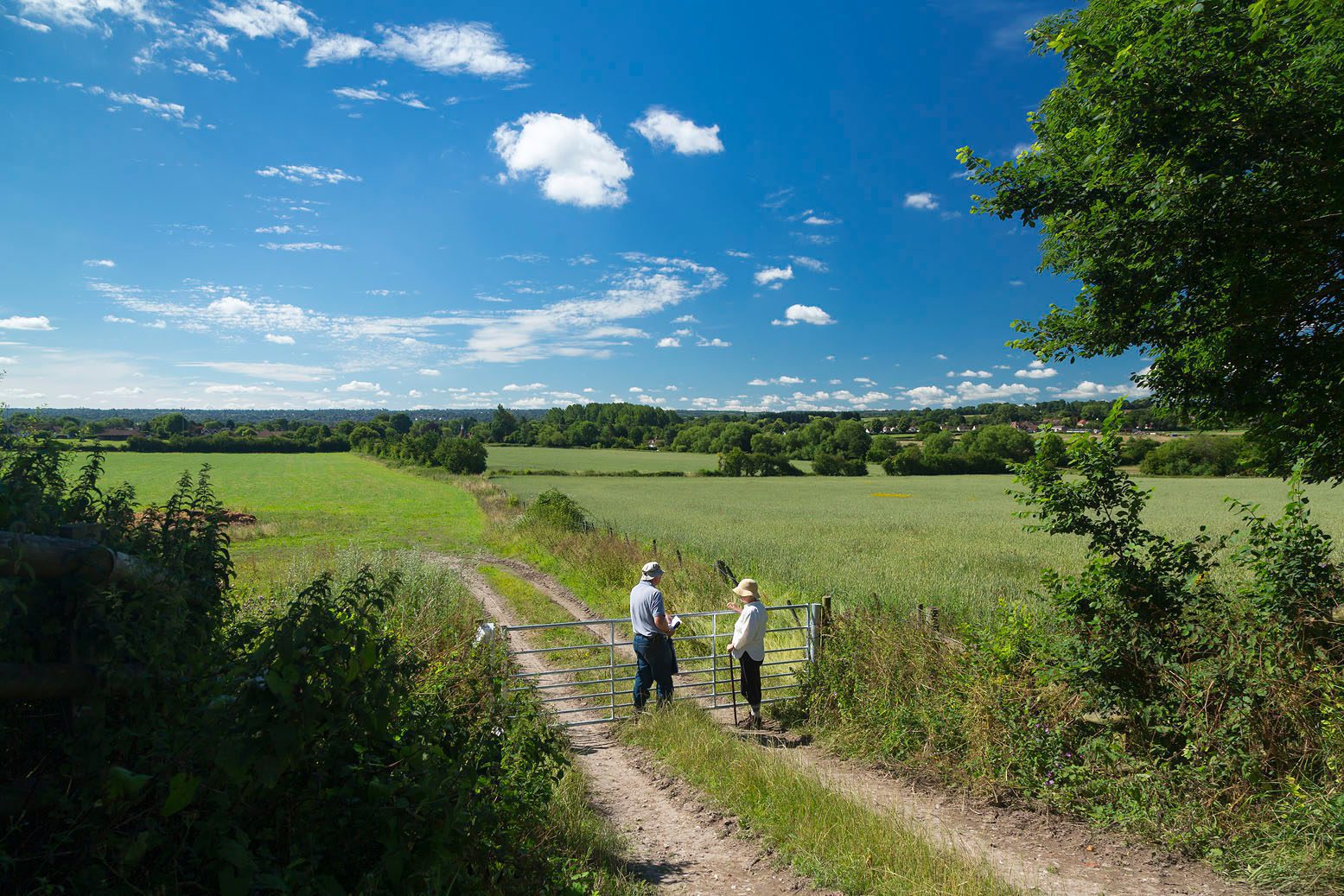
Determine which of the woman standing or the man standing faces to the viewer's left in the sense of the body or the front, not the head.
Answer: the woman standing

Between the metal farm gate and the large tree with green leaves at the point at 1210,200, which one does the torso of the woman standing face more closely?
the metal farm gate

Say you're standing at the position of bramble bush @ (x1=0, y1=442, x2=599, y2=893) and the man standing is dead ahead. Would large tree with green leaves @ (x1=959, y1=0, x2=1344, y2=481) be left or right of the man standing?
right

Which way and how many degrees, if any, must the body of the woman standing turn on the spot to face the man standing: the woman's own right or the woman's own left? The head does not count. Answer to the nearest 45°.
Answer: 0° — they already face them

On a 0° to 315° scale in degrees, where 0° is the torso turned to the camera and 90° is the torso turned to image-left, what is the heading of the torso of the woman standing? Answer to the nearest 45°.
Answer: approximately 90°

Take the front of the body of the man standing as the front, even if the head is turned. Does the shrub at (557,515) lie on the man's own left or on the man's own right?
on the man's own left

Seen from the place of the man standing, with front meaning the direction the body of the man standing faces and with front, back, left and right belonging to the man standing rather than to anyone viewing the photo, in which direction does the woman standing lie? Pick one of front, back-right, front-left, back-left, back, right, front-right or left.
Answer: front-right

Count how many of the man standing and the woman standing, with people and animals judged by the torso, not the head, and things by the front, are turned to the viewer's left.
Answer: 1

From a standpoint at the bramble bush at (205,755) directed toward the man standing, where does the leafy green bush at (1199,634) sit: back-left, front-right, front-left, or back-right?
front-right

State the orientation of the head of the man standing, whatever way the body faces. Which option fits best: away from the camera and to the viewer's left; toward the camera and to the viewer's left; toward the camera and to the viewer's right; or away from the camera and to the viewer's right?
away from the camera and to the viewer's right

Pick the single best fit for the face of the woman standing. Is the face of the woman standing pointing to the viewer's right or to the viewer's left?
to the viewer's left

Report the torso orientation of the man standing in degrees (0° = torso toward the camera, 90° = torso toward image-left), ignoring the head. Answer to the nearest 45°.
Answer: approximately 225°
